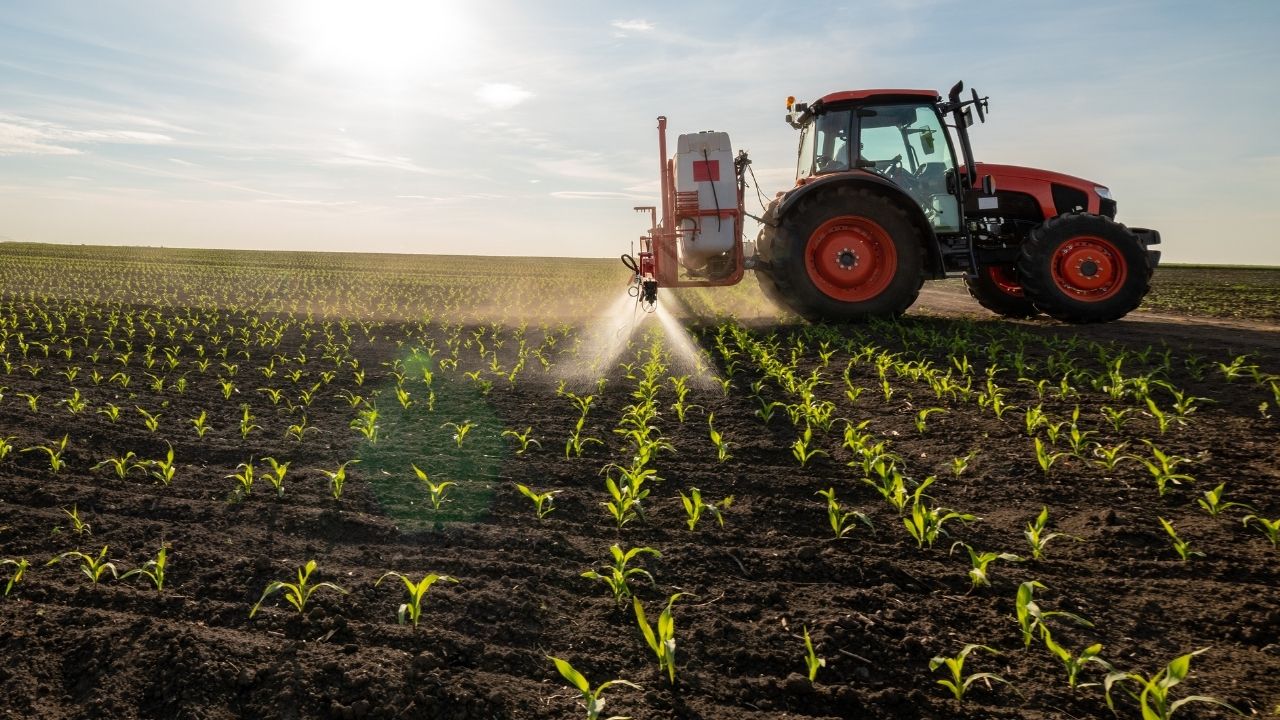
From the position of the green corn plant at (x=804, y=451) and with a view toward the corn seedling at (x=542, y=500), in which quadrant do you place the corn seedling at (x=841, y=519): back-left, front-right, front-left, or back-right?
front-left

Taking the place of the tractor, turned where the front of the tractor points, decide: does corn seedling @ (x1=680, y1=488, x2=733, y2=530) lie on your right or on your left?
on your right

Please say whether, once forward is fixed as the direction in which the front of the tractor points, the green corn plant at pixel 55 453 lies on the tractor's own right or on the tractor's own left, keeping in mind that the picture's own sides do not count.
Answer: on the tractor's own right

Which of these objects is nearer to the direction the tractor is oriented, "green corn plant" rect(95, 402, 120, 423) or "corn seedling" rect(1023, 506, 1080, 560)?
the corn seedling

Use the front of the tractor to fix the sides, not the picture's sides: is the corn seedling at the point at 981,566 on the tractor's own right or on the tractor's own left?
on the tractor's own right

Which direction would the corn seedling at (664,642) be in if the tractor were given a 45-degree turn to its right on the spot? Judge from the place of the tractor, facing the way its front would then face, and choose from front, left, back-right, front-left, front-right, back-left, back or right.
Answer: front-right

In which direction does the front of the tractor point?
to the viewer's right

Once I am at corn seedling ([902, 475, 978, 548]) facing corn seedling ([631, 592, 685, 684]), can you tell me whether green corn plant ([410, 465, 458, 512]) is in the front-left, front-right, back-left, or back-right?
front-right

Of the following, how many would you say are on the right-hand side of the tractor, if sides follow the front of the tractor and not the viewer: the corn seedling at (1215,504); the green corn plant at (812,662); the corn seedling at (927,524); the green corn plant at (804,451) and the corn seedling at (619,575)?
5

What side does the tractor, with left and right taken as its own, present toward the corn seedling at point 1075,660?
right

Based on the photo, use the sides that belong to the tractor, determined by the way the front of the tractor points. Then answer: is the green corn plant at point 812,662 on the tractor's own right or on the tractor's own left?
on the tractor's own right

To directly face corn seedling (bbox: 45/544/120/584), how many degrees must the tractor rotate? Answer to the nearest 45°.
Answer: approximately 90° to its right

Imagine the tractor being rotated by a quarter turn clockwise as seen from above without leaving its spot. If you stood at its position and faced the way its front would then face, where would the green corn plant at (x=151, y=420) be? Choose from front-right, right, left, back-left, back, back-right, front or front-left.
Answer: front-right
